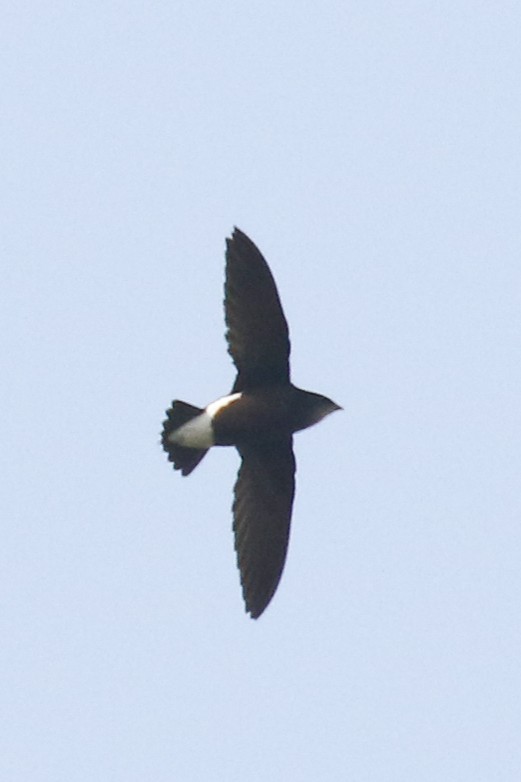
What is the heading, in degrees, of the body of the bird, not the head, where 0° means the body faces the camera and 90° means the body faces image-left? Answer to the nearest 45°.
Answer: approximately 270°
